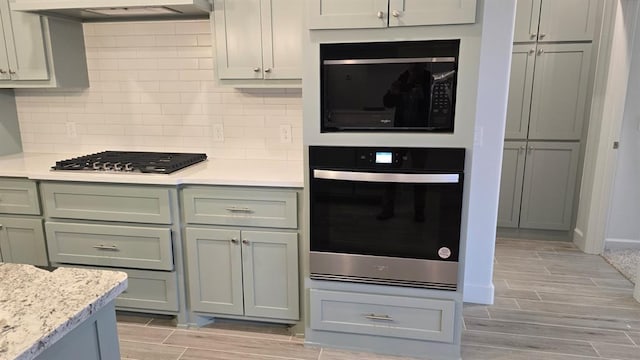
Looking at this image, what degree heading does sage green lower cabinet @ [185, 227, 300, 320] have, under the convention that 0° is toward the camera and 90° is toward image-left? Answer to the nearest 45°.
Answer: approximately 0°

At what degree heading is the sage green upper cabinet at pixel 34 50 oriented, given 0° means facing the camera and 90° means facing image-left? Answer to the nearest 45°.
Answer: approximately 45°

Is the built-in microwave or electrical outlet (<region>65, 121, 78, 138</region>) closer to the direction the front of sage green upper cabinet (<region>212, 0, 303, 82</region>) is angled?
the built-in microwave

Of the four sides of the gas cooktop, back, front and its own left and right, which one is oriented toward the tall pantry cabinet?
left

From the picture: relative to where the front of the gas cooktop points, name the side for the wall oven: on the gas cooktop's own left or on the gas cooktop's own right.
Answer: on the gas cooktop's own left

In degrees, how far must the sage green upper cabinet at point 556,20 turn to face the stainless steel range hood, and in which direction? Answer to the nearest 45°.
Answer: approximately 45° to its right

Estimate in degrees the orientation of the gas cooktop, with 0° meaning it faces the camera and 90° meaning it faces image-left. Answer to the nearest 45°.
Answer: approximately 0°

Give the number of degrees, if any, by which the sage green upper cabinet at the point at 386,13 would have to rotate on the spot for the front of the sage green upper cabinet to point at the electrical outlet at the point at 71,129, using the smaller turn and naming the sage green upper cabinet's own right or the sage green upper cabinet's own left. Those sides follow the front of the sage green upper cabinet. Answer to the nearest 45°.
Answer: approximately 90° to the sage green upper cabinet's own right

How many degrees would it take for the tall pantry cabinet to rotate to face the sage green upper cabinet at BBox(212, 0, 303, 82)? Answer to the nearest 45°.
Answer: approximately 45° to its right
